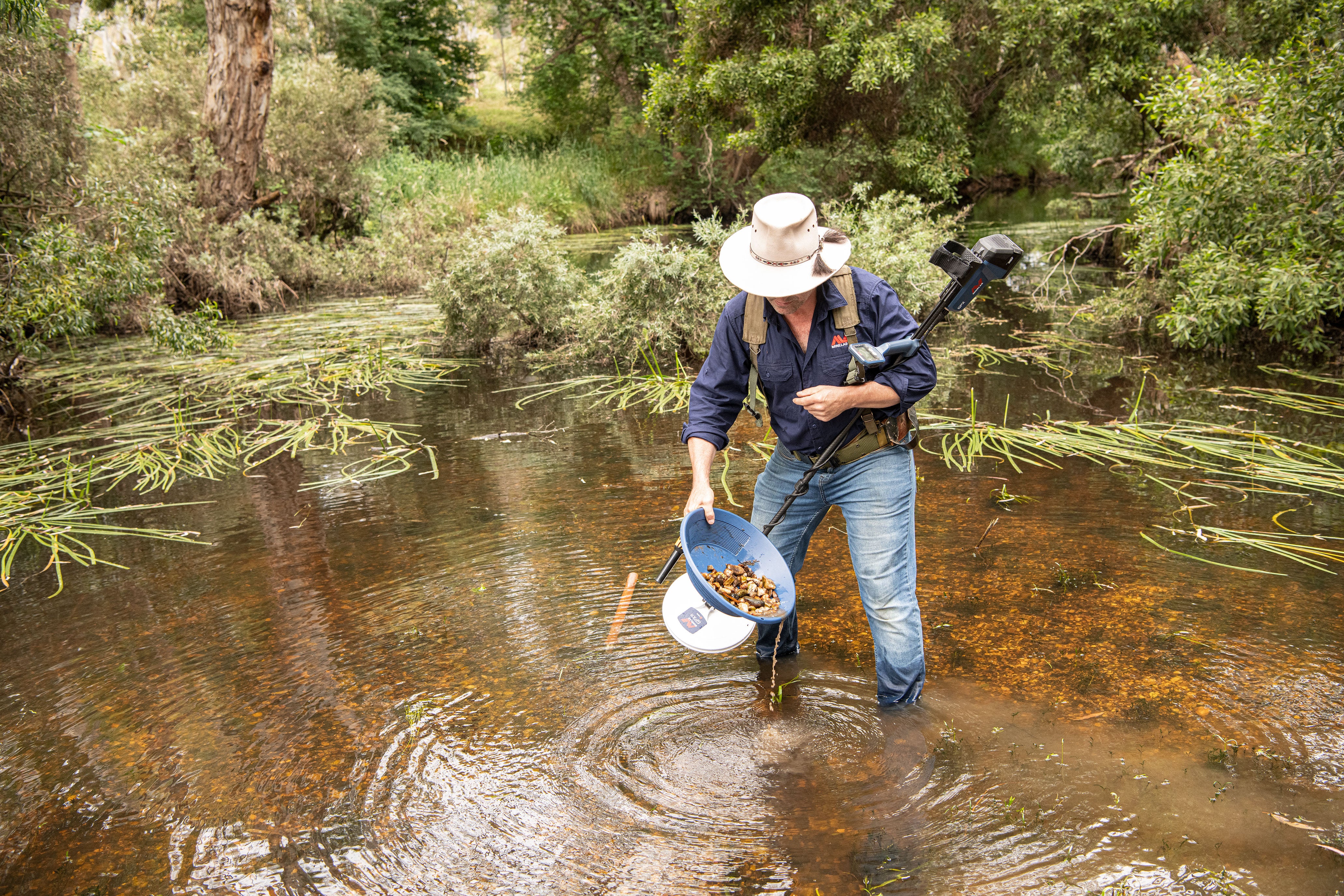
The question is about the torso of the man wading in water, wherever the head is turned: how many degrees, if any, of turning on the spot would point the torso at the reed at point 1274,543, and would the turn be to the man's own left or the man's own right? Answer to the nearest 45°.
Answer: approximately 135° to the man's own left

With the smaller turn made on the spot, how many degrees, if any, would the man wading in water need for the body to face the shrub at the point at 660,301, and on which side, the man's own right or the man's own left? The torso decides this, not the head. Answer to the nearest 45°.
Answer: approximately 180°

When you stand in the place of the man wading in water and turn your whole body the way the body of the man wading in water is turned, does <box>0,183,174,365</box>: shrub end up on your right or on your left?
on your right

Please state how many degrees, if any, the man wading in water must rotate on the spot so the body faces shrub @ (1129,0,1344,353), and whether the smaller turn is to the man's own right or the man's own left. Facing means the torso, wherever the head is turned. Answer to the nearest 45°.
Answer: approximately 135° to the man's own left

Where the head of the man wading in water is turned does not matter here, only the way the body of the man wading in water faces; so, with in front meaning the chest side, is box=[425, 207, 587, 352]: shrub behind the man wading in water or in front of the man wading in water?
behind

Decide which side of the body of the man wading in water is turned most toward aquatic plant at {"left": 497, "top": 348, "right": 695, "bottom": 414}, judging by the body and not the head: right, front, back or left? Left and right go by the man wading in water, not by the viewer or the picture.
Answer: back

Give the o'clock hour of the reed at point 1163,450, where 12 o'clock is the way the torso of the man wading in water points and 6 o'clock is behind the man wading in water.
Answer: The reed is roughly at 7 o'clock from the man wading in water.

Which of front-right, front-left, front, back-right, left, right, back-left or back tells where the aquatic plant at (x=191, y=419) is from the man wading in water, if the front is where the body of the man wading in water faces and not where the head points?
back-right

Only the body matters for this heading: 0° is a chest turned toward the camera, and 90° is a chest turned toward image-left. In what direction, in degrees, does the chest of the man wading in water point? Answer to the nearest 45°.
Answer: approximately 0°

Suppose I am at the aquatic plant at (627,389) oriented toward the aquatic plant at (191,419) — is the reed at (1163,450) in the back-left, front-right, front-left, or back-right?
back-left
